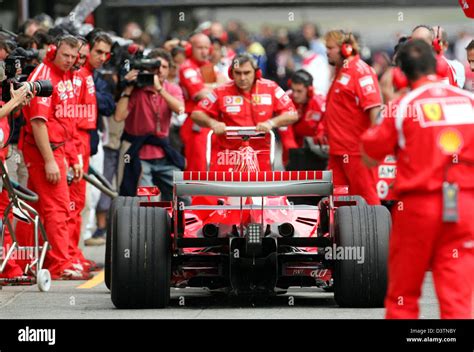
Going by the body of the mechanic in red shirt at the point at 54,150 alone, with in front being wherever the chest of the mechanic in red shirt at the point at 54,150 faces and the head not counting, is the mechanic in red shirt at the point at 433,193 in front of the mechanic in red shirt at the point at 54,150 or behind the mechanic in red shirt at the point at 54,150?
in front

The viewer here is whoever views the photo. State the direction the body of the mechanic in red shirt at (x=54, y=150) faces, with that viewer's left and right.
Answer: facing the viewer and to the right of the viewer

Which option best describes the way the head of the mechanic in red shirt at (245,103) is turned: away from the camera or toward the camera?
toward the camera

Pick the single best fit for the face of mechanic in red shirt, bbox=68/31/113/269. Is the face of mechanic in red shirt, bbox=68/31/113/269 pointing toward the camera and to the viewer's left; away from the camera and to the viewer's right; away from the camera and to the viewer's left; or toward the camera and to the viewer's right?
toward the camera and to the viewer's right

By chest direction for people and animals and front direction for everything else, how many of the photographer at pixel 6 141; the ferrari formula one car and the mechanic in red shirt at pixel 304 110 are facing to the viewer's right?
1

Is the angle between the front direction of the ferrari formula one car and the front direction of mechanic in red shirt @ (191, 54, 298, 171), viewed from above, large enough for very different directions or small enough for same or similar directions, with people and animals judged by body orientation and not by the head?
very different directions

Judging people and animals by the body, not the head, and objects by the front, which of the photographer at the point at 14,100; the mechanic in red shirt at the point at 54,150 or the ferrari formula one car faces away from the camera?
the ferrari formula one car

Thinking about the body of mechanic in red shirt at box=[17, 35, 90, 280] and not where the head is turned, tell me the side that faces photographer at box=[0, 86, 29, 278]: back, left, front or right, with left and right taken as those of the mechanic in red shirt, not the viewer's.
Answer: right

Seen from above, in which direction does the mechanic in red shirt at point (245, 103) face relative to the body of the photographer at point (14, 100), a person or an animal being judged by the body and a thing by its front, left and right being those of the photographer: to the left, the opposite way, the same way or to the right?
to the right

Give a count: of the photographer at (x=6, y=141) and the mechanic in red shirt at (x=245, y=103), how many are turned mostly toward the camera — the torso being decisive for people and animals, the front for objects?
1

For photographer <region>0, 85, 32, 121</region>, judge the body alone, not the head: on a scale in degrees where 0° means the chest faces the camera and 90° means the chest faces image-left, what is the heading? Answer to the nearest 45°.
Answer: approximately 270°

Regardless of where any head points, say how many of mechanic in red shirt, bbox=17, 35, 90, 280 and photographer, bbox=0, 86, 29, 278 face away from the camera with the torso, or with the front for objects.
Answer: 0
